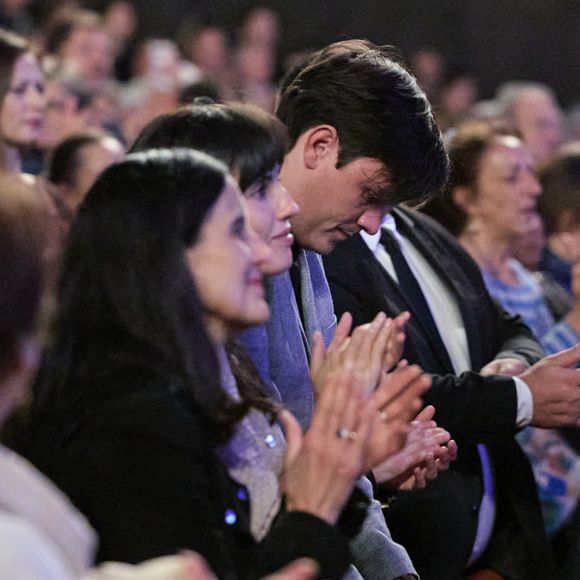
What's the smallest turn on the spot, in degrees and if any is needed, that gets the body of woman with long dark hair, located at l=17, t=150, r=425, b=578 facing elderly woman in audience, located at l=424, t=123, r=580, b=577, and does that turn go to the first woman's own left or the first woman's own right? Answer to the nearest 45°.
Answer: approximately 45° to the first woman's own left

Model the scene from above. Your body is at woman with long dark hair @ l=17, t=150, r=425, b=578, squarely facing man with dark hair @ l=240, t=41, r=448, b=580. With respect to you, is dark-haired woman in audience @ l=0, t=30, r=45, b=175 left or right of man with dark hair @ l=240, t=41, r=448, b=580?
left

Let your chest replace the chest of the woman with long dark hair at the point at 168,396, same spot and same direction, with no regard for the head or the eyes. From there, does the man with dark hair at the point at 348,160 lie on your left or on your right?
on your left

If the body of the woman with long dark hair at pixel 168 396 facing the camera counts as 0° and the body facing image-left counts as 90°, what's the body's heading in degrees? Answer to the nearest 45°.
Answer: approximately 270°

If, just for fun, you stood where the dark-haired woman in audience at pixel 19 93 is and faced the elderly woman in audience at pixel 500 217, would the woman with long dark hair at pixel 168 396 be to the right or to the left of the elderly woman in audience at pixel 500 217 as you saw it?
right

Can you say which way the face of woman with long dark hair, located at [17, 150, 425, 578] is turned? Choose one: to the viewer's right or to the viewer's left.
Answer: to the viewer's right

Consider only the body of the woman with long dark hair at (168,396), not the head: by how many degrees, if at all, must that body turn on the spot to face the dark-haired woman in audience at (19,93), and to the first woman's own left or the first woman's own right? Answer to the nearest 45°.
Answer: approximately 90° to the first woman's own left

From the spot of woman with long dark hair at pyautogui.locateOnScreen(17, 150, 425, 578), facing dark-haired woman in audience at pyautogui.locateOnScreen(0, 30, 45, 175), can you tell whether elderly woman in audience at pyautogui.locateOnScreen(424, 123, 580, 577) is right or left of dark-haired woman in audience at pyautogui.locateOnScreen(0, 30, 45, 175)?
right

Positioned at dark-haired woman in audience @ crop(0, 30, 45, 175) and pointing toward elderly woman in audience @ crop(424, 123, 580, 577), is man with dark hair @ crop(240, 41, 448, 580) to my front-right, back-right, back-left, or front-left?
front-right

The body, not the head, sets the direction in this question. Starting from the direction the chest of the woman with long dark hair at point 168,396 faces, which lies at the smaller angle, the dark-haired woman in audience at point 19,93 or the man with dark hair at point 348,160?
the man with dark hair
